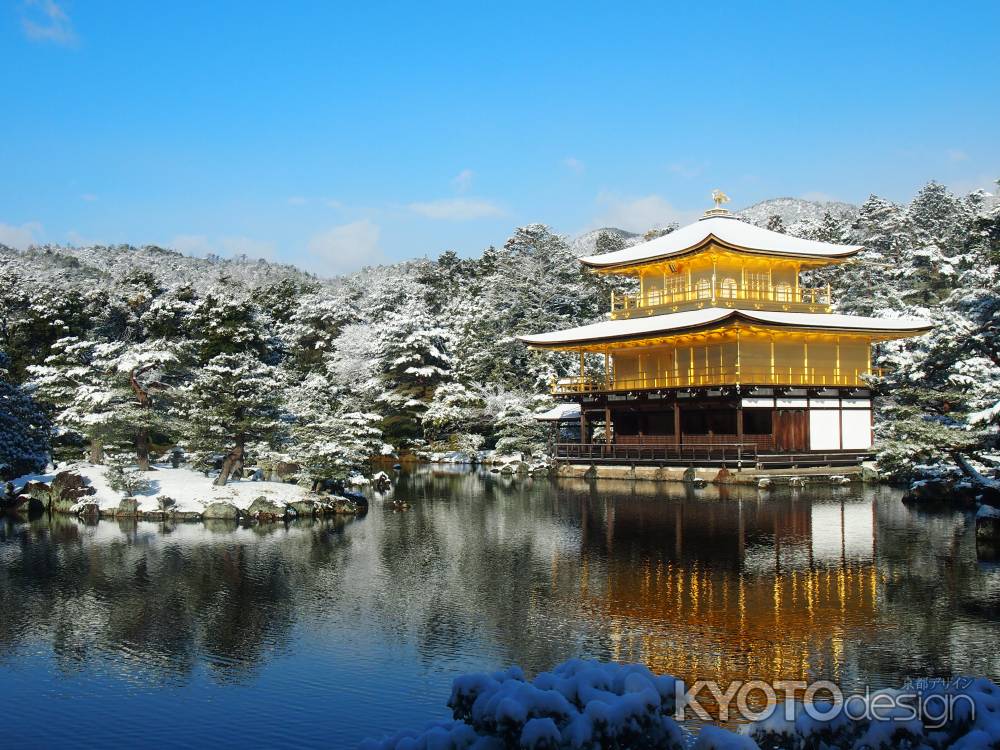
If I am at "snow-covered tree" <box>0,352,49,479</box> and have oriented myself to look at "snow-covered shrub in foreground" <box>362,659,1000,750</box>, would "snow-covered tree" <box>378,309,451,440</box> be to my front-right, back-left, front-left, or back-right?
back-left
